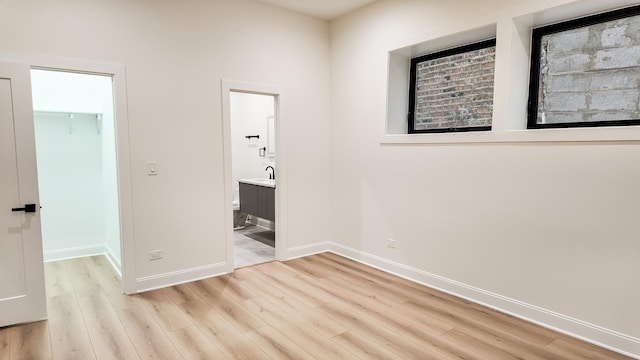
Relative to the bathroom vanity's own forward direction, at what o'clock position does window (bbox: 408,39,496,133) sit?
The window is roughly at 9 o'clock from the bathroom vanity.

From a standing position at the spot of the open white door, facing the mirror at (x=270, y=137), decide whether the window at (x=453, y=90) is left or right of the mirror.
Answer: right

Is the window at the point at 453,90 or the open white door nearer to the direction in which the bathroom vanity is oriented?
the open white door

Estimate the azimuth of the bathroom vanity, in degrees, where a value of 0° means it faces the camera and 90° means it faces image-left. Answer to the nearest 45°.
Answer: approximately 45°

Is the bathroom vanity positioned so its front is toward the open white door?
yes

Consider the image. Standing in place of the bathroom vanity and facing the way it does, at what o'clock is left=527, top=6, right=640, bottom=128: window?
The window is roughly at 9 o'clock from the bathroom vanity.
